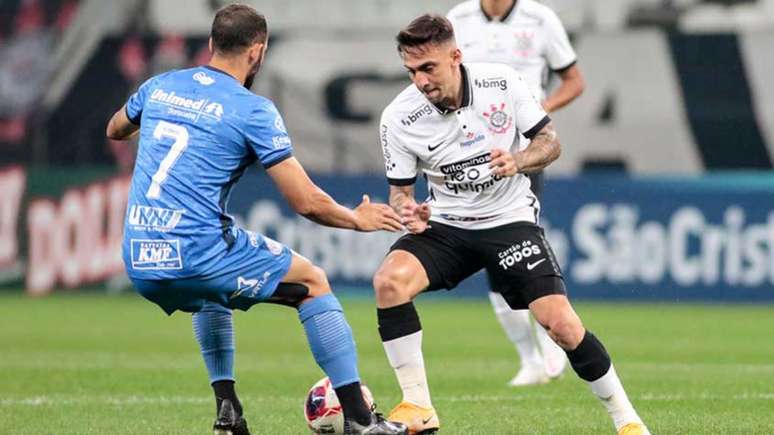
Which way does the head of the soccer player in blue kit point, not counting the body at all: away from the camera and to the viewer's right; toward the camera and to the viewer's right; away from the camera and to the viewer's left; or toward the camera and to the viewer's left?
away from the camera and to the viewer's right

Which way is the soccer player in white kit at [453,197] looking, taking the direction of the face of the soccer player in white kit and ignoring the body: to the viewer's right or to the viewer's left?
to the viewer's left

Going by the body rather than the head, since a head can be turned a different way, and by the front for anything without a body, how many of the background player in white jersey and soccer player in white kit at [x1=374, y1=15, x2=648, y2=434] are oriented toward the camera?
2

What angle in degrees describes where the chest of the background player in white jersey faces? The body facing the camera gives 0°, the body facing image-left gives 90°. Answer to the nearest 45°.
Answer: approximately 0°

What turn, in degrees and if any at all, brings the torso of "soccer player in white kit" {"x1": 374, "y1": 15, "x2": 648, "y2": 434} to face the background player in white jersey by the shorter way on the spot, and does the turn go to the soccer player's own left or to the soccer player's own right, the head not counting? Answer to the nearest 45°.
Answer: approximately 180°

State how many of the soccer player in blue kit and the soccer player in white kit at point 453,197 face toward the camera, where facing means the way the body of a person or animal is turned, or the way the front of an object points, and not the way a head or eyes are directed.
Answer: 1

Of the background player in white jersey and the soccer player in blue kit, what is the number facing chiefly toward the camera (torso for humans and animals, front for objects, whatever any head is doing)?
1

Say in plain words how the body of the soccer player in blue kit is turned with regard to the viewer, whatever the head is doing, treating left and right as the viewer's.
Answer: facing away from the viewer and to the right of the viewer

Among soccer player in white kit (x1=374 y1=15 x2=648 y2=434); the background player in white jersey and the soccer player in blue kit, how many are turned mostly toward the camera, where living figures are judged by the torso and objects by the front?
2
